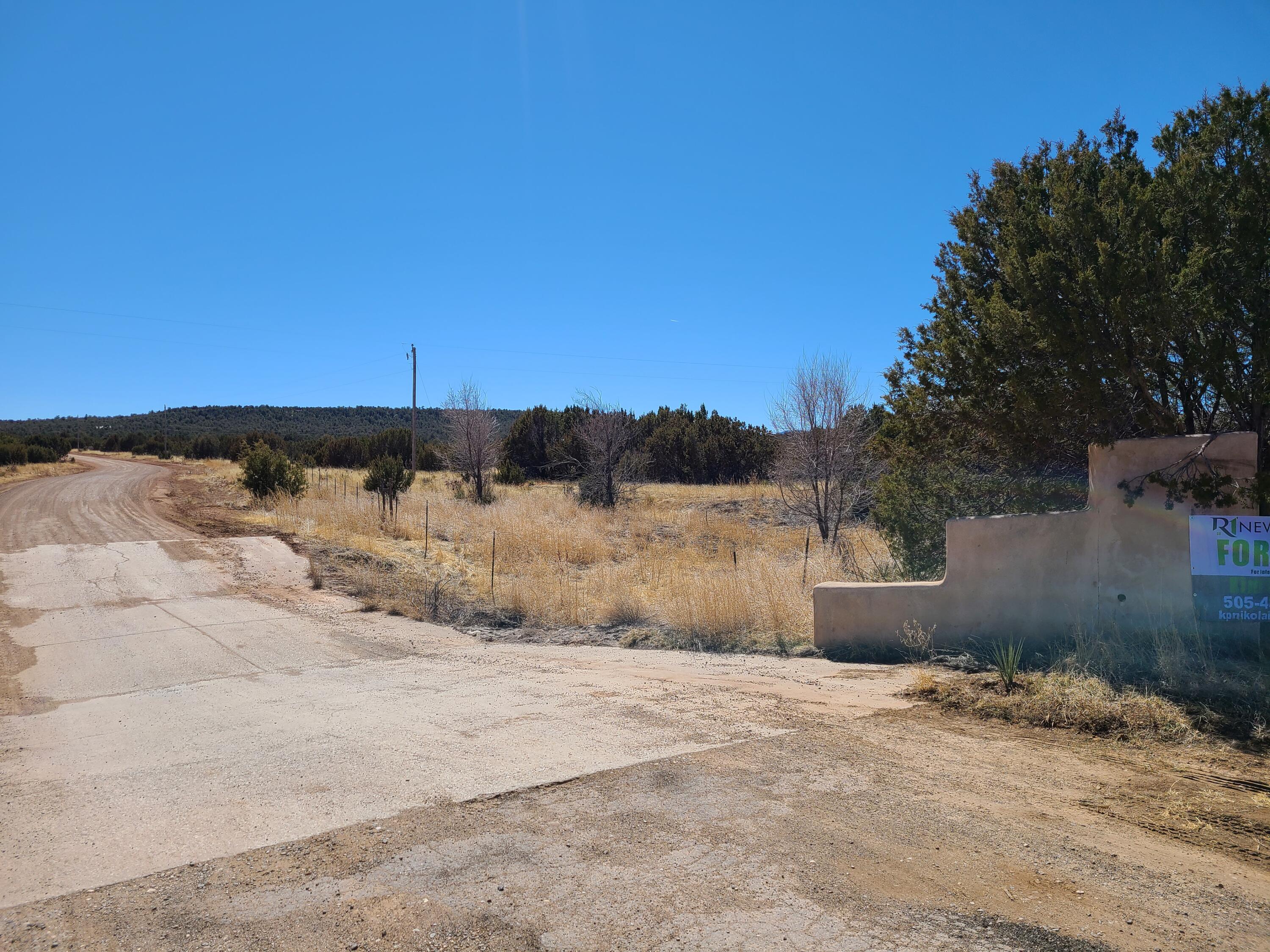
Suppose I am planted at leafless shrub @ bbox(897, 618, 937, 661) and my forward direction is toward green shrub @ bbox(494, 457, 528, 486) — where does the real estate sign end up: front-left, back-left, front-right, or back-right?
back-right

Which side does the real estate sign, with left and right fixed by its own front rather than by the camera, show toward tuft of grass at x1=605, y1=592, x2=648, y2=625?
right

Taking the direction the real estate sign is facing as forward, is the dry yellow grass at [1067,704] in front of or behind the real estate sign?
in front

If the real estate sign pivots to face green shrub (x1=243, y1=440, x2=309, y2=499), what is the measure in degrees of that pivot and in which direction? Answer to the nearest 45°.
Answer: approximately 90° to its right

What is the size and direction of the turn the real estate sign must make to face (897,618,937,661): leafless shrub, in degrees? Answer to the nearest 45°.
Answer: approximately 90° to its right

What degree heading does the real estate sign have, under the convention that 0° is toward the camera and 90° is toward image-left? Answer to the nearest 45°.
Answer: approximately 0°

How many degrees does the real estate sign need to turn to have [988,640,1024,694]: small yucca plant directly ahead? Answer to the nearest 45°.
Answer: approximately 90° to its right

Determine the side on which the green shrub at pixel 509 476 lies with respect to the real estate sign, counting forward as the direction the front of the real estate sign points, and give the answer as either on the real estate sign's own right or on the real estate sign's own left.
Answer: on the real estate sign's own right
